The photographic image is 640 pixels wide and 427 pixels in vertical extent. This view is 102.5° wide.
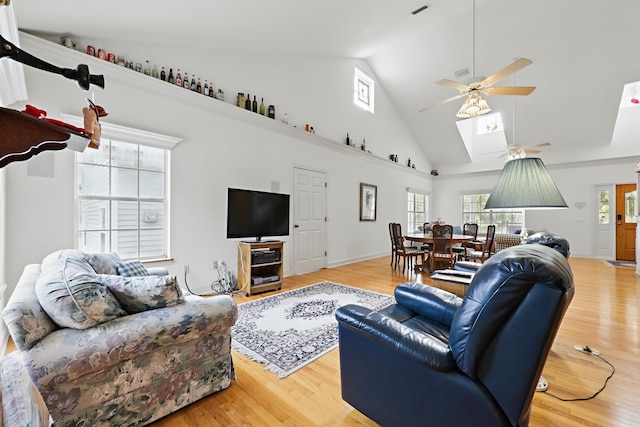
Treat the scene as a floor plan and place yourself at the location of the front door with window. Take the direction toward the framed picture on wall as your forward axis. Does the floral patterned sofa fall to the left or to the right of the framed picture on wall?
left

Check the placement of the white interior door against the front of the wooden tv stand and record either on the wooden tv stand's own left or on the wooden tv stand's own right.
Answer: on the wooden tv stand's own left

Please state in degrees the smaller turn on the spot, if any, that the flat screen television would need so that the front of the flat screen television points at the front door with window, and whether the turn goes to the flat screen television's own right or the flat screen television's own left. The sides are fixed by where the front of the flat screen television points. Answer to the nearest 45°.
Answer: approximately 45° to the flat screen television's own left

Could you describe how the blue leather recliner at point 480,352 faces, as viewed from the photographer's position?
facing away from the viewer and to the left of the viewer

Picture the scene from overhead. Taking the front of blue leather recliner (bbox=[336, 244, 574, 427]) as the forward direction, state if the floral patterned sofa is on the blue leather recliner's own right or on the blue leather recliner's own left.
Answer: on the blue leather recliner's own left

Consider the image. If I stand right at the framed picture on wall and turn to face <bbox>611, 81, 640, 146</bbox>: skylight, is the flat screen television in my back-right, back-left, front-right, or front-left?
back-right
